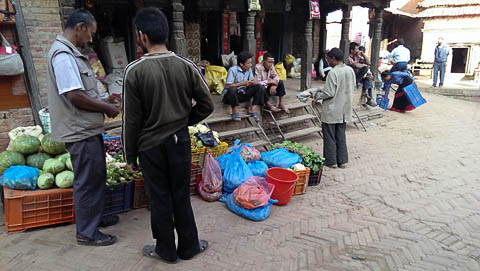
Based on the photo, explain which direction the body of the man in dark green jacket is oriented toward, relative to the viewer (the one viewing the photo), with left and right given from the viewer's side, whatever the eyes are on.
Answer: facing away from the viewer

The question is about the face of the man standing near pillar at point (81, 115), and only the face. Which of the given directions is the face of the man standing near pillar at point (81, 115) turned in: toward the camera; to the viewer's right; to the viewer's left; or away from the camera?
to the viewer's right

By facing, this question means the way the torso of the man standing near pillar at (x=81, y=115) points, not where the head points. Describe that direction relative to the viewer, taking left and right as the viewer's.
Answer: facing to the right of the viewer

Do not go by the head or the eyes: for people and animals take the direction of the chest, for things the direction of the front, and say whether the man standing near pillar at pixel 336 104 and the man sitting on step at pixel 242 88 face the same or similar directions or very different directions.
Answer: very different directions

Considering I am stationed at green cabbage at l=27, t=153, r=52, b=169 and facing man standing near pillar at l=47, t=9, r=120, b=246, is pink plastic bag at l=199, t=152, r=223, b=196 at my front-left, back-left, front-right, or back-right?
front-left

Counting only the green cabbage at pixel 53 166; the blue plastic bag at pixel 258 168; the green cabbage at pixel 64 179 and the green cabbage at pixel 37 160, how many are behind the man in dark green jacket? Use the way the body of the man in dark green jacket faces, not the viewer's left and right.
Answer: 0

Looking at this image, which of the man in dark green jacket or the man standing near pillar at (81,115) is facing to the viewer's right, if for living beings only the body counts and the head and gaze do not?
the man standing near pillar

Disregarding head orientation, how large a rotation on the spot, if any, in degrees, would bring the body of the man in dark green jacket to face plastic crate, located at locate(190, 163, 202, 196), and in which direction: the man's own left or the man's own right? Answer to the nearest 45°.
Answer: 0° — they already face it

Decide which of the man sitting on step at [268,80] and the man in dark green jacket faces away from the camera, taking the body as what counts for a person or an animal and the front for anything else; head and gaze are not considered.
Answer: the man in dark green jacket

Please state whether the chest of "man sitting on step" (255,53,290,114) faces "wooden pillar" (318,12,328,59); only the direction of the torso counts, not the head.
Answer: no

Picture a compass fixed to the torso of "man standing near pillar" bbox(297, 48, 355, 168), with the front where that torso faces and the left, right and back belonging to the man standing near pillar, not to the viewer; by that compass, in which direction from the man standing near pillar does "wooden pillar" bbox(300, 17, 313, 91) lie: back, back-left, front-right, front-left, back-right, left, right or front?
front-right

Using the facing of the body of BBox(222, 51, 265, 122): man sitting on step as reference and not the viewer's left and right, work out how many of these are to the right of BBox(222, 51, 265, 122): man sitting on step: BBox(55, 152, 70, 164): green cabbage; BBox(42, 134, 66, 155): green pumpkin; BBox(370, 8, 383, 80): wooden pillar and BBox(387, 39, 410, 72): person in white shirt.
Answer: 2

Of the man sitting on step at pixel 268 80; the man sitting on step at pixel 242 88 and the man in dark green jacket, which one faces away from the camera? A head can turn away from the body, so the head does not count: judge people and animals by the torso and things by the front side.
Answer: the man in dark green jacket

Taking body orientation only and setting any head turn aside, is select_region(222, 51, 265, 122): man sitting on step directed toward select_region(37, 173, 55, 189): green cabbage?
no

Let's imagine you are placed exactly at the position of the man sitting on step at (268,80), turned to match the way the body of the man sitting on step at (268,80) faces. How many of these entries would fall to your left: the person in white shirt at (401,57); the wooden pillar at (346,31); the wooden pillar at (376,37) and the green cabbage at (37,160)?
3

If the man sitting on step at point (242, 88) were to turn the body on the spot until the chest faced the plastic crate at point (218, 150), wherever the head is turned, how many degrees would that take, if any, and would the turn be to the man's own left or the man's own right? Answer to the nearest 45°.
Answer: approximately 45° to the man's own right

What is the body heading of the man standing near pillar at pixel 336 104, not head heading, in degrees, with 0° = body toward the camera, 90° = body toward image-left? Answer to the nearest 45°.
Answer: approximately 135°

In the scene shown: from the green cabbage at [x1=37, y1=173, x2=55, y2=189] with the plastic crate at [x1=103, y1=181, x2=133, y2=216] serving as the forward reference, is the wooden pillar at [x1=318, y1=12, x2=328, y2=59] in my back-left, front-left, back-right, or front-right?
front-left
